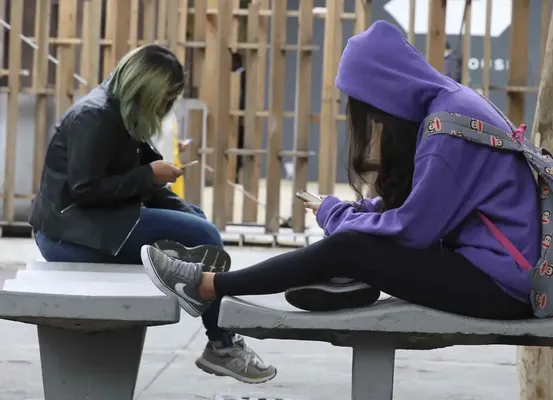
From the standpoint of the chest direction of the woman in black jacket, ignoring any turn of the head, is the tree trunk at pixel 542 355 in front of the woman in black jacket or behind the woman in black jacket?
in front

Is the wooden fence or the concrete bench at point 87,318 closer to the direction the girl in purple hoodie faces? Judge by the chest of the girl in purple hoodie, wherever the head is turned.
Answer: the concrete bench

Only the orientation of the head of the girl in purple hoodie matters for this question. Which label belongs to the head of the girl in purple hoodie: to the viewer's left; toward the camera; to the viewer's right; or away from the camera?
to the viewer's left

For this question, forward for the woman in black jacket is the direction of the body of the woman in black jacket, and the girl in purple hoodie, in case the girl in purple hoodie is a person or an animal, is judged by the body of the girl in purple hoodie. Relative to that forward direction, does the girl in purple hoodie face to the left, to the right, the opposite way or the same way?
the opposite way

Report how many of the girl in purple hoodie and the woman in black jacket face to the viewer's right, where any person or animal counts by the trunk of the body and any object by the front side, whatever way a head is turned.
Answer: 1

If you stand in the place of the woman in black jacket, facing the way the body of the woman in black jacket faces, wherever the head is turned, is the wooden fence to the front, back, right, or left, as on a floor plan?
left

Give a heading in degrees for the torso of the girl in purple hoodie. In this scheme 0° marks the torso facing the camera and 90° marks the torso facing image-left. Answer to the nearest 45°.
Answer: approximately 90°

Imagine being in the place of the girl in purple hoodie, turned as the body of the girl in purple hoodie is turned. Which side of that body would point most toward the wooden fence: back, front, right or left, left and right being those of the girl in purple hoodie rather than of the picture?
right

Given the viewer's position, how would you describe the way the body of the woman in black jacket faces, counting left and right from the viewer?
facing to the right of the viewer
